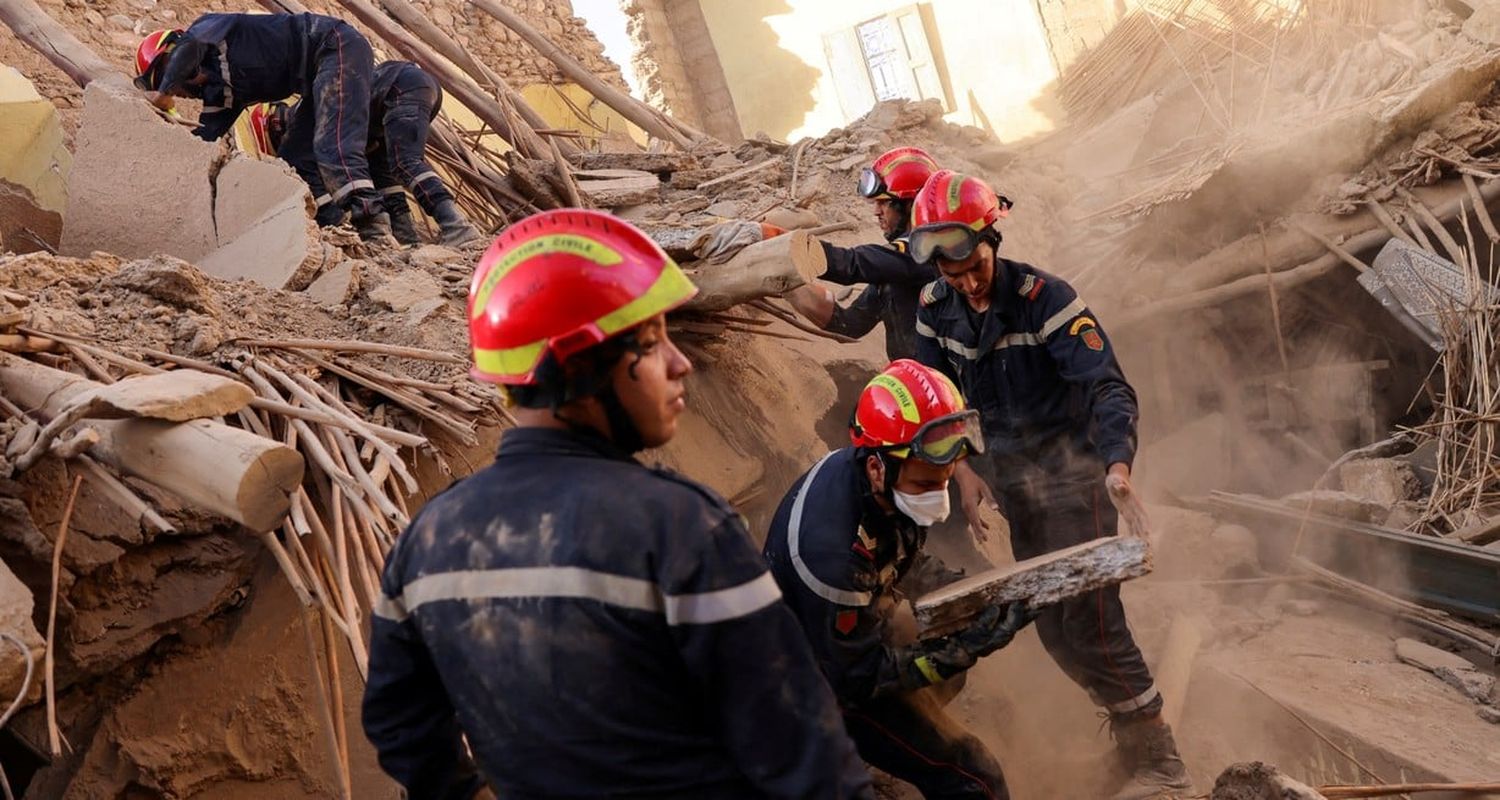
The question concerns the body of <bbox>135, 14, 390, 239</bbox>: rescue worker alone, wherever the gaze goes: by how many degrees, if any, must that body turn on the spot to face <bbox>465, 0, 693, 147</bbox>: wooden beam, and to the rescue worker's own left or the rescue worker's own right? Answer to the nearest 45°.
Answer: approximately 135° to the rescue worker's own right

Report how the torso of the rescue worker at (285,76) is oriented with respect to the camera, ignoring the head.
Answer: to the viewer's left

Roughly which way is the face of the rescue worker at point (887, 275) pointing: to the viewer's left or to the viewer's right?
to the viewer's left

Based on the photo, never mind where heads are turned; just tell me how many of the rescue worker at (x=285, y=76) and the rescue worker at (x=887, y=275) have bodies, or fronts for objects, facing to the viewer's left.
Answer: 2

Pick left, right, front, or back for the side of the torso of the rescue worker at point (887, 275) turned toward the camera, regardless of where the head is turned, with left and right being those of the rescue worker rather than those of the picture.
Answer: left

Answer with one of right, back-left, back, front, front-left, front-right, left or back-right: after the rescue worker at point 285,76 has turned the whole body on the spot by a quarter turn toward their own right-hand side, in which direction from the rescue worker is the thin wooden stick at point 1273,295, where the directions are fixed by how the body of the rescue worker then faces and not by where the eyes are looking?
right

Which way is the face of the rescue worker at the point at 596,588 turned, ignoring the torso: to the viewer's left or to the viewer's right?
to the viewer's right

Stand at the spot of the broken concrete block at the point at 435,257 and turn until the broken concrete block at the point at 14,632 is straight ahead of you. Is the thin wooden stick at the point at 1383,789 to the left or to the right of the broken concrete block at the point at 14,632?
left
